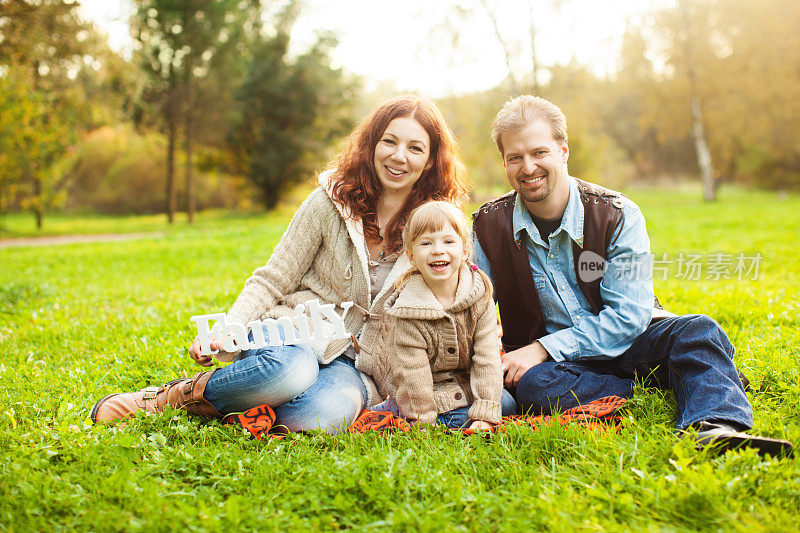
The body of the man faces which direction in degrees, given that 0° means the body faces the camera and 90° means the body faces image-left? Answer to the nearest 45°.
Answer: approximately 0°

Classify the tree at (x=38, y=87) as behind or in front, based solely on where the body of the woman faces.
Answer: behind

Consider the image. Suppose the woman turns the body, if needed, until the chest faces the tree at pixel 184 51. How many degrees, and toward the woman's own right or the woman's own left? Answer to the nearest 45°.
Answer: approximately 180°

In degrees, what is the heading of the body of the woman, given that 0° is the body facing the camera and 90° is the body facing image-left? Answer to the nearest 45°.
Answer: approximately 0°

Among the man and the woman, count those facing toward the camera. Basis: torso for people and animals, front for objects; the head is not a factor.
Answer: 2

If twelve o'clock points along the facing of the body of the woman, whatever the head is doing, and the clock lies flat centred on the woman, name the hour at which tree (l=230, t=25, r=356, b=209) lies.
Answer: The tree is roughly at 6 o'clock from the woman.
